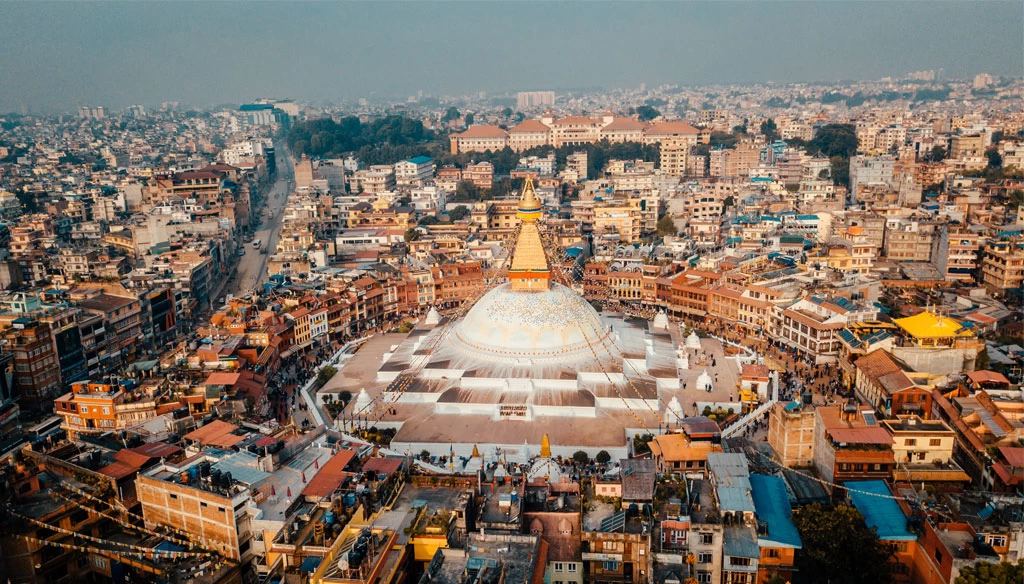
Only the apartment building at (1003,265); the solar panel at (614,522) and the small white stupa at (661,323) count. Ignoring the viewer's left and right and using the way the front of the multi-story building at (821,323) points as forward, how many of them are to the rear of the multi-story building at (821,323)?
1

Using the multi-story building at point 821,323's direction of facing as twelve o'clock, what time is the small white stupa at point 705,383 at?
The small white stupa is roughly at 12 o'clock from the multi-story building.

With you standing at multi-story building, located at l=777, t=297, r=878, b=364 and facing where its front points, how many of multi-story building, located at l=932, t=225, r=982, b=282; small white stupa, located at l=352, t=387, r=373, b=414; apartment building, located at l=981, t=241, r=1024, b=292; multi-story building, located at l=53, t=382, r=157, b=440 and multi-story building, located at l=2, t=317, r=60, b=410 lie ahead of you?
3

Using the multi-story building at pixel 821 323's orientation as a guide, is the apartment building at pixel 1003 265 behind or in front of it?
behind

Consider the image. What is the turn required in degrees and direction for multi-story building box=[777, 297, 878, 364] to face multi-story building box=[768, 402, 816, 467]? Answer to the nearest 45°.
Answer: approximately 45° to its left

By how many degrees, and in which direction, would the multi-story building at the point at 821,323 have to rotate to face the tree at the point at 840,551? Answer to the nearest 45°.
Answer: approximately 45° to its left

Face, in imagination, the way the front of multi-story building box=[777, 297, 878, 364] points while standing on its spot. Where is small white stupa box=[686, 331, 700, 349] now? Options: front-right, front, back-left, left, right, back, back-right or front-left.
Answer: front-right

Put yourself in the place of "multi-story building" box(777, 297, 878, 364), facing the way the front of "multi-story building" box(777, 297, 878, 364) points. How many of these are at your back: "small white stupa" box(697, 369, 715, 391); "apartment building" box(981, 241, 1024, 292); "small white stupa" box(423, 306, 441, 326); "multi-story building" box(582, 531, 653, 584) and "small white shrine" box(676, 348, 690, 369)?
1

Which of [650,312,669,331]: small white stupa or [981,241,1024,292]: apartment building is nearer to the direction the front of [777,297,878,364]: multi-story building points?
the small white stupa

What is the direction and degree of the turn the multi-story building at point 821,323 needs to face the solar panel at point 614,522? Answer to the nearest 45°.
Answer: approximately 45° to its left

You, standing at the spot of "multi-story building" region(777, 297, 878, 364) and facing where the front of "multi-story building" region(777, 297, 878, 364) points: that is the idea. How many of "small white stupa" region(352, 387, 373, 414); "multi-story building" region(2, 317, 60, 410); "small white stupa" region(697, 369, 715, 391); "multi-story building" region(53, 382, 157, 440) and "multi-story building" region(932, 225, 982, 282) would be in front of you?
4

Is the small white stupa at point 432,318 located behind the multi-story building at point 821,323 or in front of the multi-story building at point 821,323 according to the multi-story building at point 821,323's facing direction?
in front

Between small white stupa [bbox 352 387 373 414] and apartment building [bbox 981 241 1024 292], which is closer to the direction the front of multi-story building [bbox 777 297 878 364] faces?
the small white stupa

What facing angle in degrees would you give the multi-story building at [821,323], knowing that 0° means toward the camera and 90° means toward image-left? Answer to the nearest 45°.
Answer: approximately 45°

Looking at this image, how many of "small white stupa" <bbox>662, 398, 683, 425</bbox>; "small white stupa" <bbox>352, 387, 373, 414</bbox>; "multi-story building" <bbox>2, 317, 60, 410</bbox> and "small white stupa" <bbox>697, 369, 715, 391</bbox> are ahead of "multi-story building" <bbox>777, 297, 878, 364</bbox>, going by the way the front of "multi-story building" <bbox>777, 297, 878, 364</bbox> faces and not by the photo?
4

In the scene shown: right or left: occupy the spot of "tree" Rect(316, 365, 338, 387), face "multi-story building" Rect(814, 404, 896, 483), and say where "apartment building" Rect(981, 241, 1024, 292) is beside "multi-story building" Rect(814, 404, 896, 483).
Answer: left

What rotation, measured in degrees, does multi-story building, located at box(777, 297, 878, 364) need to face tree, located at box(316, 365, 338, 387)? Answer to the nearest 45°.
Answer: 0° — it already faces it

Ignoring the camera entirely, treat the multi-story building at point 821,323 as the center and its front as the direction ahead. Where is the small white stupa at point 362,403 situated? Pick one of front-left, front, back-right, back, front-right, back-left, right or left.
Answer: front

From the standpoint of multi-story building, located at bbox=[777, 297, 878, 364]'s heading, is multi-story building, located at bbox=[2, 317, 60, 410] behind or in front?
in front

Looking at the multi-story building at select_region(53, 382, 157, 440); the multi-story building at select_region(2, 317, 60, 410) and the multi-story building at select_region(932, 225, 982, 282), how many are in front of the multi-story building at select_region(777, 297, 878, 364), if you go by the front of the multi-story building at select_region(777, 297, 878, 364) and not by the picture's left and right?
2
